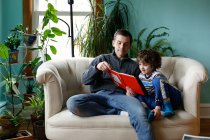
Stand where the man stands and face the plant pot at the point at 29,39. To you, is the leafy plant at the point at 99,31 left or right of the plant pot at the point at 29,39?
right

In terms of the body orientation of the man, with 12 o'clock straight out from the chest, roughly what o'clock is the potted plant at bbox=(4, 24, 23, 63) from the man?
The potted plant is roughly at 4 o'clock from the man.

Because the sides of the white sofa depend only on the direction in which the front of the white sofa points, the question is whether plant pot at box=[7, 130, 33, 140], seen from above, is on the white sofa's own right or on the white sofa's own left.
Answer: on the white sofa's own right

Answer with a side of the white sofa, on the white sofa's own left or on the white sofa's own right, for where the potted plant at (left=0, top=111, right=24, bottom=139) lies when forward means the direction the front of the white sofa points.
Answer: on the white sofa's own right

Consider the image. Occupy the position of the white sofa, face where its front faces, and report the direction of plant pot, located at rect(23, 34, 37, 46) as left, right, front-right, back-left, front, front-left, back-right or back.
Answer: back-right

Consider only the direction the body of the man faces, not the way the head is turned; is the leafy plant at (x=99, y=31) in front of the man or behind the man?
behind

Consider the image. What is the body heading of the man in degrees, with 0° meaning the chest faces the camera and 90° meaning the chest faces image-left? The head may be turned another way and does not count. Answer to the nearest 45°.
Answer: approximately 0°

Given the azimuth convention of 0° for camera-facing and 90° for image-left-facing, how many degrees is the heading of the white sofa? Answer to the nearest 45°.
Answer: approximately 0°

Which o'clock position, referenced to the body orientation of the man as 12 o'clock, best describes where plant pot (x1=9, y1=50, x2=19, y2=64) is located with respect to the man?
The plant pot is roughly at 4 o'clock from the man.

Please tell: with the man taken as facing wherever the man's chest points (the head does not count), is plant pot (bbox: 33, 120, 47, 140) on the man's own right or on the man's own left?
on the man's own right

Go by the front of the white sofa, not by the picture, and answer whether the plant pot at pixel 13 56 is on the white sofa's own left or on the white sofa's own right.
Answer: on the white sofa's own right

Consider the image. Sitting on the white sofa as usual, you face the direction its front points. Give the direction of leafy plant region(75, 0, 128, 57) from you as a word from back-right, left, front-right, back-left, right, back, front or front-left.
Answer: back
